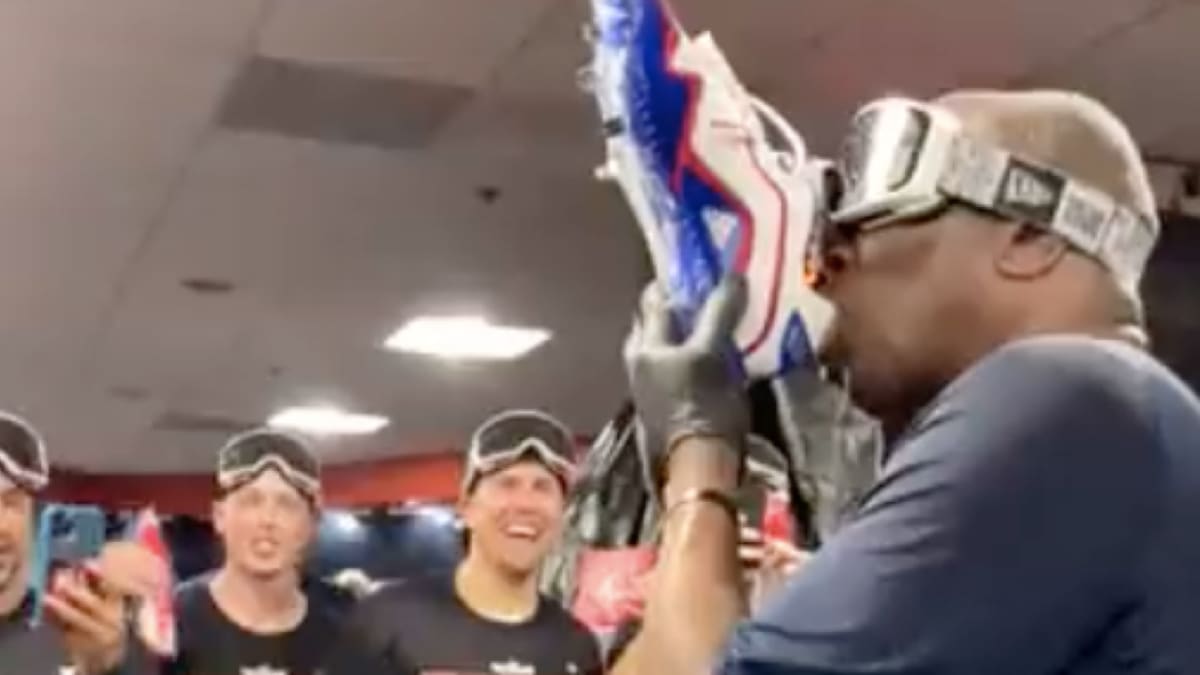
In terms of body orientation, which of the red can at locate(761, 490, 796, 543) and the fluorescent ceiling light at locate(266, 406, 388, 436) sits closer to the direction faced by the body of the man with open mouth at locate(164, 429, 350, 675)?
the red can

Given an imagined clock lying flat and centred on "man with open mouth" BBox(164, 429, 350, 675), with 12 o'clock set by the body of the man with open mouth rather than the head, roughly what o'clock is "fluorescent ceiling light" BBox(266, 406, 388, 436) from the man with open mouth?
The fluorescent ceiling light is roughly at 6 o'clock from the man with open mouth.

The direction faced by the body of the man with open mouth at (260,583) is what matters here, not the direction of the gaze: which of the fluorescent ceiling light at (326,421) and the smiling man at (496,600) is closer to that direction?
the smiling man

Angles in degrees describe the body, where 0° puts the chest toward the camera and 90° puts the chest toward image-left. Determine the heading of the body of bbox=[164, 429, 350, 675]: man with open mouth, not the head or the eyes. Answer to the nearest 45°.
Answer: approximately 0°

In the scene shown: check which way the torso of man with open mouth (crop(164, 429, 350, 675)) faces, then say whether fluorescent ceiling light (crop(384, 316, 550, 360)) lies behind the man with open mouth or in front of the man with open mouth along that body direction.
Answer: behind

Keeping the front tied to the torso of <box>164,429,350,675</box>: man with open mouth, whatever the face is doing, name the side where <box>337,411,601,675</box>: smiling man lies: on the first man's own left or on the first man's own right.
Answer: on the first man's own left
